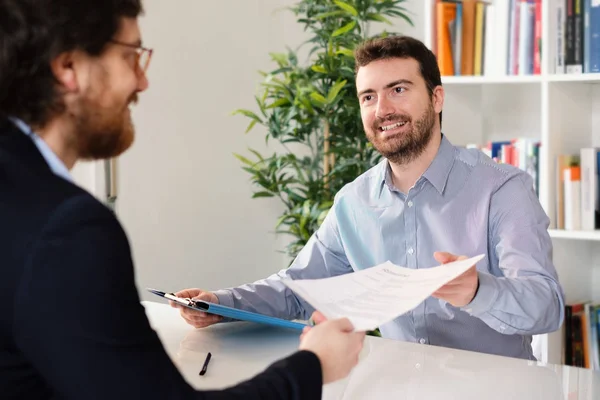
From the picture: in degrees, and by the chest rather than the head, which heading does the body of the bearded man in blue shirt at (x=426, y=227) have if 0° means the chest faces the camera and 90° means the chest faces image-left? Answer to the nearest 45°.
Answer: approximately 45°

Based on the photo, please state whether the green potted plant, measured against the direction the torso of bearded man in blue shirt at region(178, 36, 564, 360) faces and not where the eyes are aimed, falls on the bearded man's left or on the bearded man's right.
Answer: on the bearded man's right

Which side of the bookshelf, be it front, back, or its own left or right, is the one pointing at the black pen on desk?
front

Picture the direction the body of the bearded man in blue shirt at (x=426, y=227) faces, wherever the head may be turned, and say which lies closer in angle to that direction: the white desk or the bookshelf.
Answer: the white desk

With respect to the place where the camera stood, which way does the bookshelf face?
facing the viewer

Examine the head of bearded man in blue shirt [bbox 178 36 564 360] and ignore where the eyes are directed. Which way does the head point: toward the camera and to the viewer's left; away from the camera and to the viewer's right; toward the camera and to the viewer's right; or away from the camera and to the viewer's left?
toward the camera and to the viewer's left

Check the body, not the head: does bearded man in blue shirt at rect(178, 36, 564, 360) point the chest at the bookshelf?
no

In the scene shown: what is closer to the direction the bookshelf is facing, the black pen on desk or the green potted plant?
the black pen on desk

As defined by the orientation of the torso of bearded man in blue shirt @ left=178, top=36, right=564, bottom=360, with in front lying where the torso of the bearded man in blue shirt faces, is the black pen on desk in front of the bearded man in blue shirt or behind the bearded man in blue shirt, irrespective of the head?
in front

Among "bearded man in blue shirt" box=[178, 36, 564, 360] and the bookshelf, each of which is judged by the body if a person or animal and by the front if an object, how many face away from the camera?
0

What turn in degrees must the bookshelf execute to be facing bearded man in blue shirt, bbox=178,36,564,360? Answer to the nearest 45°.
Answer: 0° — it already faces them
